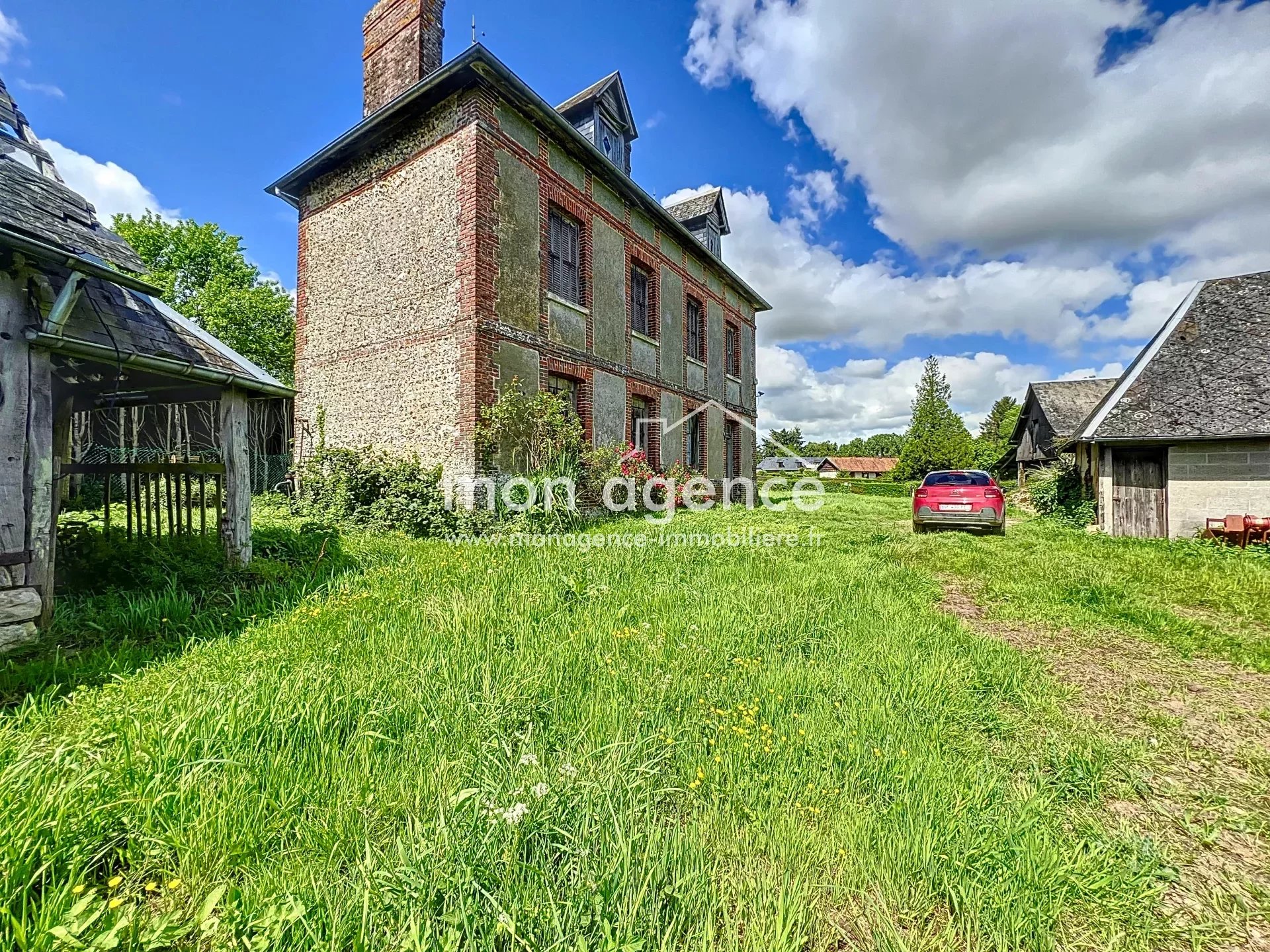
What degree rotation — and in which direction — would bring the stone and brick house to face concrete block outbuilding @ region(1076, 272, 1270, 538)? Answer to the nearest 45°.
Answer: approximately 45° to its left

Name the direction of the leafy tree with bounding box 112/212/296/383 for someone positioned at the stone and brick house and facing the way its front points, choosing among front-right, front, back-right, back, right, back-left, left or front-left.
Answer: back

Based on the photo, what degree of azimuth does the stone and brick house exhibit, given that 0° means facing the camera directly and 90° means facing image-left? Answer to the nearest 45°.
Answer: approximately 315°

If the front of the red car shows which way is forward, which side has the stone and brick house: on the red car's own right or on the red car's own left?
on the red car's own left

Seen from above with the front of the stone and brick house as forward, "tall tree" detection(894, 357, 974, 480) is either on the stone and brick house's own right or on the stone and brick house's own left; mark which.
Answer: on the stone and brick house's own left

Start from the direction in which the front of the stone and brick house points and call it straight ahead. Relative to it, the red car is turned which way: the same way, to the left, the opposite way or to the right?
to the left

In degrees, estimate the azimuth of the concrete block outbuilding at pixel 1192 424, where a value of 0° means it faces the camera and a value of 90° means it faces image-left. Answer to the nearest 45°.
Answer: approximately 0°

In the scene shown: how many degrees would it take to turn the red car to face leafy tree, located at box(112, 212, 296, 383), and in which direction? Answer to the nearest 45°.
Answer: approximately 90° to its left

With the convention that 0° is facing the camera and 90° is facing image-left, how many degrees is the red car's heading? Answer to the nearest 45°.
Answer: approximately 180°

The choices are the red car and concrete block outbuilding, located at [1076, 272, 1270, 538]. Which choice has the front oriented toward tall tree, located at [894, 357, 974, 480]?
the red car
